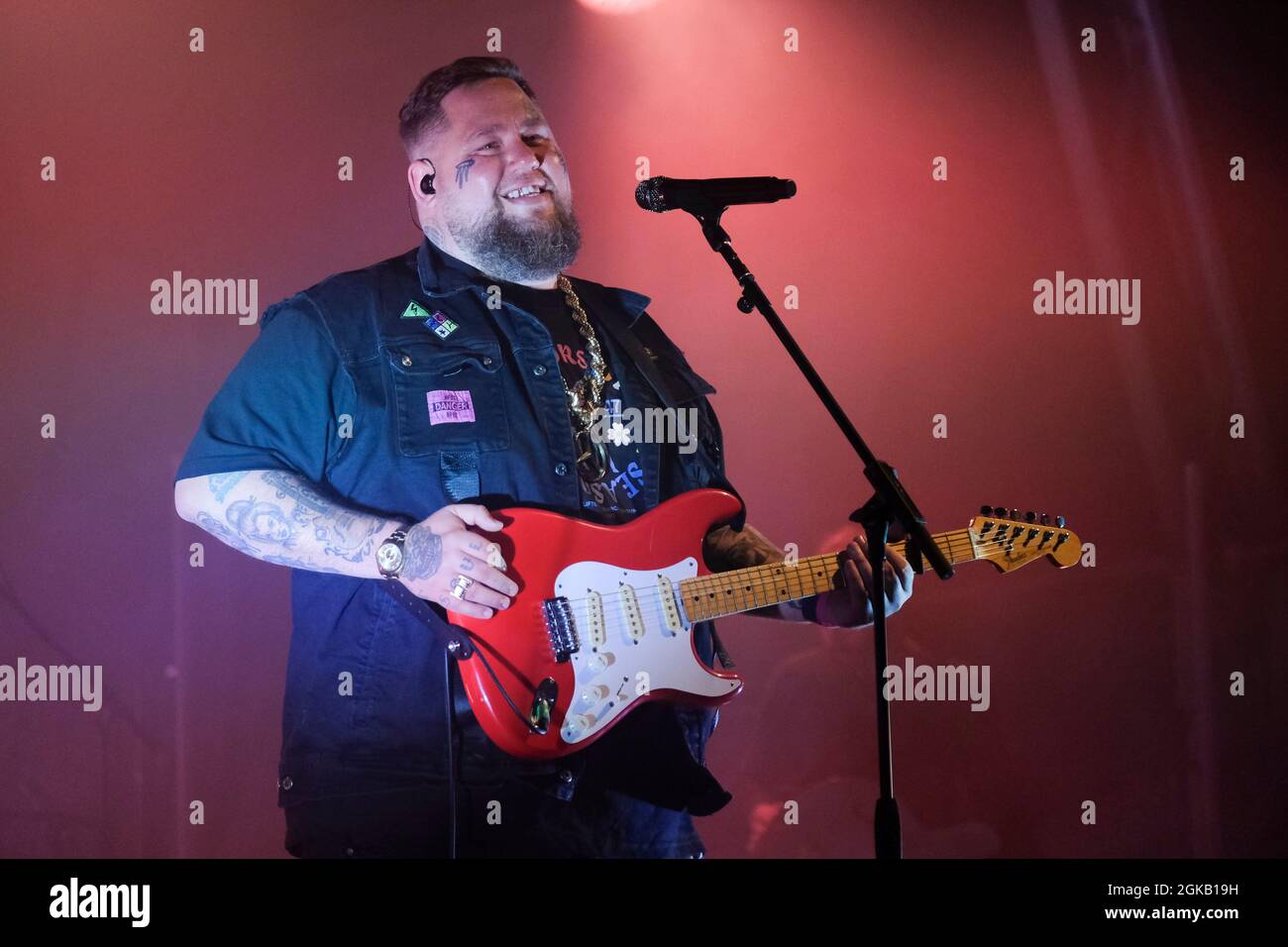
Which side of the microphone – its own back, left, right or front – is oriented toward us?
left

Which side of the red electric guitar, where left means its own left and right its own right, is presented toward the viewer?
front

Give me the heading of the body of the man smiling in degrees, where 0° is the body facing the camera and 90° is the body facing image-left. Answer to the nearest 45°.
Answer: approximately 315°

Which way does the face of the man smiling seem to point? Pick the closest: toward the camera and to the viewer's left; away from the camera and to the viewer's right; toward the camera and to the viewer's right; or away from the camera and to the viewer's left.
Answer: toward the camera and to the viewer's right

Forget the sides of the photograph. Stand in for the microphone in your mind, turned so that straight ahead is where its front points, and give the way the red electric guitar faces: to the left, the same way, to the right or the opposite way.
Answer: to the left

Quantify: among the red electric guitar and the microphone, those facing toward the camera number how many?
1

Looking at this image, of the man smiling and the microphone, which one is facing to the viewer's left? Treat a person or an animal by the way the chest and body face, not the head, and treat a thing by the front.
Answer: the microphone
